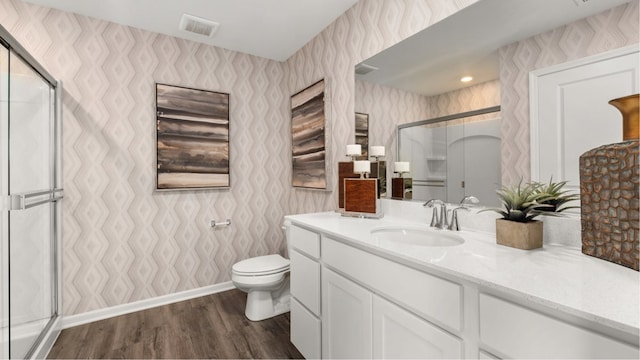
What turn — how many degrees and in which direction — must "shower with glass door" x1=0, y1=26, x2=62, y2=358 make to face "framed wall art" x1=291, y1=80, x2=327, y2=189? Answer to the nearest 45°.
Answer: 0° — it already faces it

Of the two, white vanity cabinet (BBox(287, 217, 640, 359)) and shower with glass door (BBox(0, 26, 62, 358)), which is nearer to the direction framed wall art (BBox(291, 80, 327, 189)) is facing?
the shower with glass door

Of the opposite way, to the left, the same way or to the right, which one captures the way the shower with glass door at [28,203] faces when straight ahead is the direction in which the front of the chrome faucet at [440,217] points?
the opposite way

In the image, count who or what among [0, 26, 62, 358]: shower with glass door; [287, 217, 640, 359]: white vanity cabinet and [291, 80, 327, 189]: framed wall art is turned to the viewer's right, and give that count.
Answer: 1

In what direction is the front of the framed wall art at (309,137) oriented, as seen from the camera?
facing the viewer and to the left of the viewer

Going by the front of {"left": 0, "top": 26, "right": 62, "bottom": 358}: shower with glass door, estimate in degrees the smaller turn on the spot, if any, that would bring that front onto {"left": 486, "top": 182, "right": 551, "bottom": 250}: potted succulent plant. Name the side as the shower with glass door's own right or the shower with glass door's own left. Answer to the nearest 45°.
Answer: approximately 45° to the shower with glass door's own right

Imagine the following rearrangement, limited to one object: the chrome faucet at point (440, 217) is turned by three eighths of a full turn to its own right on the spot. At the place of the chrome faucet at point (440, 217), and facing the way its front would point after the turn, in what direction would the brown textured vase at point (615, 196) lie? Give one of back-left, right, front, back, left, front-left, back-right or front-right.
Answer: back-right

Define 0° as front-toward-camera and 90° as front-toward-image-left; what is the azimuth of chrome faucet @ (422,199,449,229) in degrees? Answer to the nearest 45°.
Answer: approximately 45°

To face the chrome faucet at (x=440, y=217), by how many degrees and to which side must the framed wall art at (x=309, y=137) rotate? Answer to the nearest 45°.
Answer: approximately 90° to its left

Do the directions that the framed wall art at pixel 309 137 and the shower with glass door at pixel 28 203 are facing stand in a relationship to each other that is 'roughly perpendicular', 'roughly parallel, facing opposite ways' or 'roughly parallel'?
roughly parallel, facing opposite ways

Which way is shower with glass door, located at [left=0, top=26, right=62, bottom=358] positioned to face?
to the viewer's right

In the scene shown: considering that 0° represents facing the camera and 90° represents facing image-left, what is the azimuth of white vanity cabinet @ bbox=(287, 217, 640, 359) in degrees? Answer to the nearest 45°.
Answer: approximately 45°
